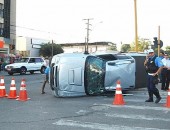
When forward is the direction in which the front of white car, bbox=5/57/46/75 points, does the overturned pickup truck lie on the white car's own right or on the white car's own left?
on the white car's own left

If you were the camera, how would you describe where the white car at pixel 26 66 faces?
facing the viewer and to the left of the viewer
